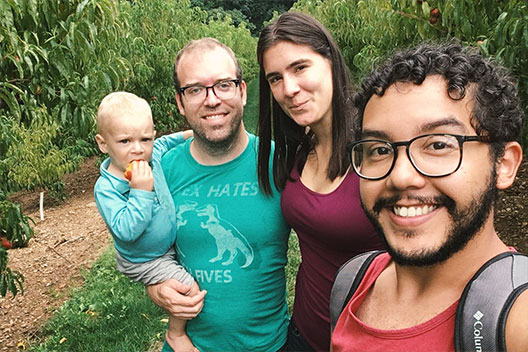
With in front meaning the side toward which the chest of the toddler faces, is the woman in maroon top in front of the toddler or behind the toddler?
in front

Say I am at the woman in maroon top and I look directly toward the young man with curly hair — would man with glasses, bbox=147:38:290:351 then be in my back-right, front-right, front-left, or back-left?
back-right

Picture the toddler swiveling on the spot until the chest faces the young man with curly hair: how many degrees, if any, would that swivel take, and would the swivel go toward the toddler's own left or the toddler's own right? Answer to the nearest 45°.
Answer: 0° — they already face them

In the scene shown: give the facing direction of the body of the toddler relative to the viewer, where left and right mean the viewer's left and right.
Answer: facing the viewer and to the right of the viewer
